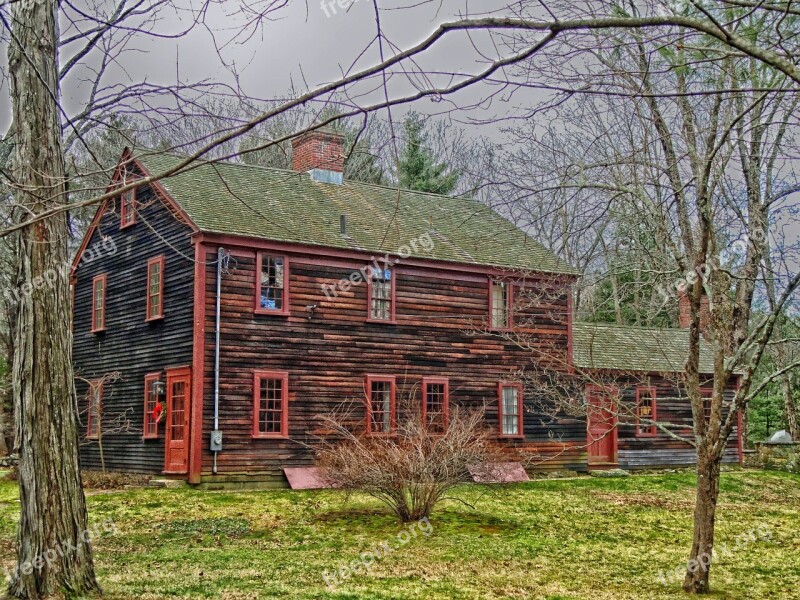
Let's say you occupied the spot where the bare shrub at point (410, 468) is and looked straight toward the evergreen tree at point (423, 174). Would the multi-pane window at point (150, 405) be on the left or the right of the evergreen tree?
left

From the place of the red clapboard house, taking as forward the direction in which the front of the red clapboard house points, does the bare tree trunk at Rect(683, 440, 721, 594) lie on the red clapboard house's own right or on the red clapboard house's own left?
on the red clapboard house's own left

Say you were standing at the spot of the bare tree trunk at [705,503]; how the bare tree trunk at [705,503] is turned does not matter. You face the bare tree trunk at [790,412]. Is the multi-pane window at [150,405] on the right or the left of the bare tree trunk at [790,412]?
left

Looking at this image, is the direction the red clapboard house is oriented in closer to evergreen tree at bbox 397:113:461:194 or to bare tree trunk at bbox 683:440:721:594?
the bare tree trunk

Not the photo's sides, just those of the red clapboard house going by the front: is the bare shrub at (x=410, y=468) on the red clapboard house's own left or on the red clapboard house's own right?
on the red clapboard house's own left
